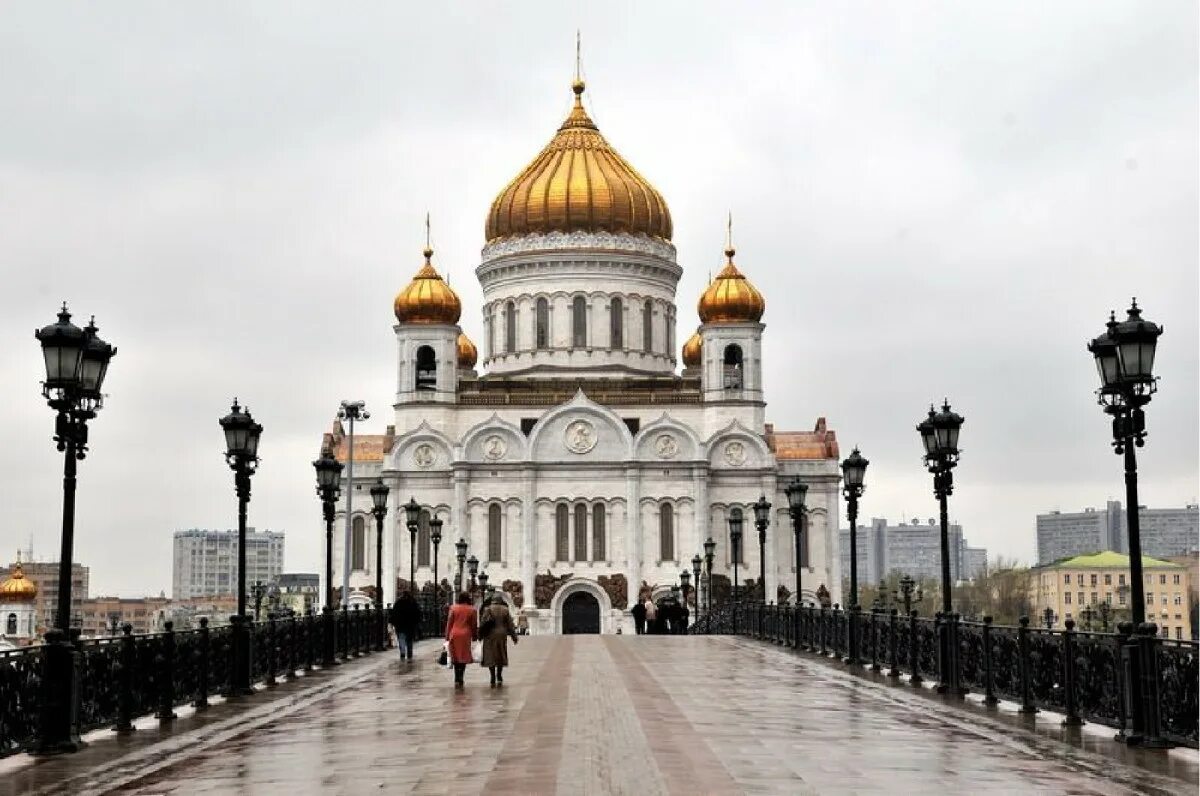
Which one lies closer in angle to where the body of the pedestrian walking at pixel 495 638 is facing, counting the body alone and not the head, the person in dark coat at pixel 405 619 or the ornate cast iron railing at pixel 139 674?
the person in dark coat

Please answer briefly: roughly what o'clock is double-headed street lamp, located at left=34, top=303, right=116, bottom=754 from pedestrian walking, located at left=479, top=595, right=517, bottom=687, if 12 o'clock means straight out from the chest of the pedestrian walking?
The double-headed street lamp is roughly at 7 o'clock from the pedestrian walking.

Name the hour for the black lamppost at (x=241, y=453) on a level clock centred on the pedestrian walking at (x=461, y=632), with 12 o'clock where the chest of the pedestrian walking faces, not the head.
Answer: The black lamppost is roughly at 9 o'clock from the pedestrian walking.

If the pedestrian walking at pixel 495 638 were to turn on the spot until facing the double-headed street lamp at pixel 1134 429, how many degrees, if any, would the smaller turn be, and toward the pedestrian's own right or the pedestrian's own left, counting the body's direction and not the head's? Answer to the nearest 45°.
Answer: approximately 135° to the pedestrian's own right

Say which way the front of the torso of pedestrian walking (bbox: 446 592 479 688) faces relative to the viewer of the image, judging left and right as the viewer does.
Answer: facing away from the viewer

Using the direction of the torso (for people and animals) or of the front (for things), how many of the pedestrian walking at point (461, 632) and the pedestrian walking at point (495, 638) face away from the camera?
2

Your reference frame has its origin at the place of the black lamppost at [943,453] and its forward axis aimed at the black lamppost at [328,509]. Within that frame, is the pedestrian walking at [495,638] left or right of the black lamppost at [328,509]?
left

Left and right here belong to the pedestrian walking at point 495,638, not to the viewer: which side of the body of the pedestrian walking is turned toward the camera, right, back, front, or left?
back

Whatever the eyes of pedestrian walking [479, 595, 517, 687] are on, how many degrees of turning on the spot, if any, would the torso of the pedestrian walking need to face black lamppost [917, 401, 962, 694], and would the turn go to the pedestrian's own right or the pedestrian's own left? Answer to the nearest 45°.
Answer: approximately 90° to the pedestrian's own right
